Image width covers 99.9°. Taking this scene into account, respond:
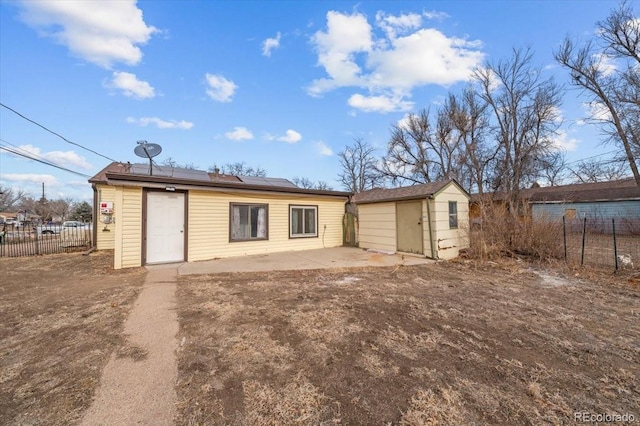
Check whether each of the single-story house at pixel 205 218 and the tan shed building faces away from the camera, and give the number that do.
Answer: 0

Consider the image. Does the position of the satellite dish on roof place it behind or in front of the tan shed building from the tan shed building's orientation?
in front

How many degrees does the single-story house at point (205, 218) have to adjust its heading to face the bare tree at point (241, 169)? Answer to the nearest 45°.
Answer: approximately 135° to its left

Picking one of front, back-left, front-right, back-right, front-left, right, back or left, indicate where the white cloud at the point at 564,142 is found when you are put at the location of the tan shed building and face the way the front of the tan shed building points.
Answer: back

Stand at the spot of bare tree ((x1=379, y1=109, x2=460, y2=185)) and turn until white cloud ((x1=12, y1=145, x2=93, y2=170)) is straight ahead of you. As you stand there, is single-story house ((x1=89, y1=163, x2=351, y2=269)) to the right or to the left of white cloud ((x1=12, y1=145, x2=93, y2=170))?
left

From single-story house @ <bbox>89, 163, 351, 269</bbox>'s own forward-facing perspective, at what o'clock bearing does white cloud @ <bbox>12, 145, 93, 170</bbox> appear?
The white cloud is roughly at 6 o'clock from the single-story house.

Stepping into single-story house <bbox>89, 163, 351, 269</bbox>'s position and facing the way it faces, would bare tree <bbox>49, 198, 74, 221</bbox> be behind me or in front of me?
behind

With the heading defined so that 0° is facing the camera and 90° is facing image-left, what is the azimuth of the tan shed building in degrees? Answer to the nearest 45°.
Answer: approximately 45°

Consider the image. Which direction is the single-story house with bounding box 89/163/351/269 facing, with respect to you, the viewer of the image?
facing the viewer and to the right of the viewer

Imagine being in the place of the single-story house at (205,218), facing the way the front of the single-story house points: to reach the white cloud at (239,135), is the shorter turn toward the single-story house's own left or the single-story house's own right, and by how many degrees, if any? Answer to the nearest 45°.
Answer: approximately 135° to the single-story house's own left

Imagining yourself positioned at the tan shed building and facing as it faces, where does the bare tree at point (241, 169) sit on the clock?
The bare tree is roughly at 3 o'clock from the tan shed building.
